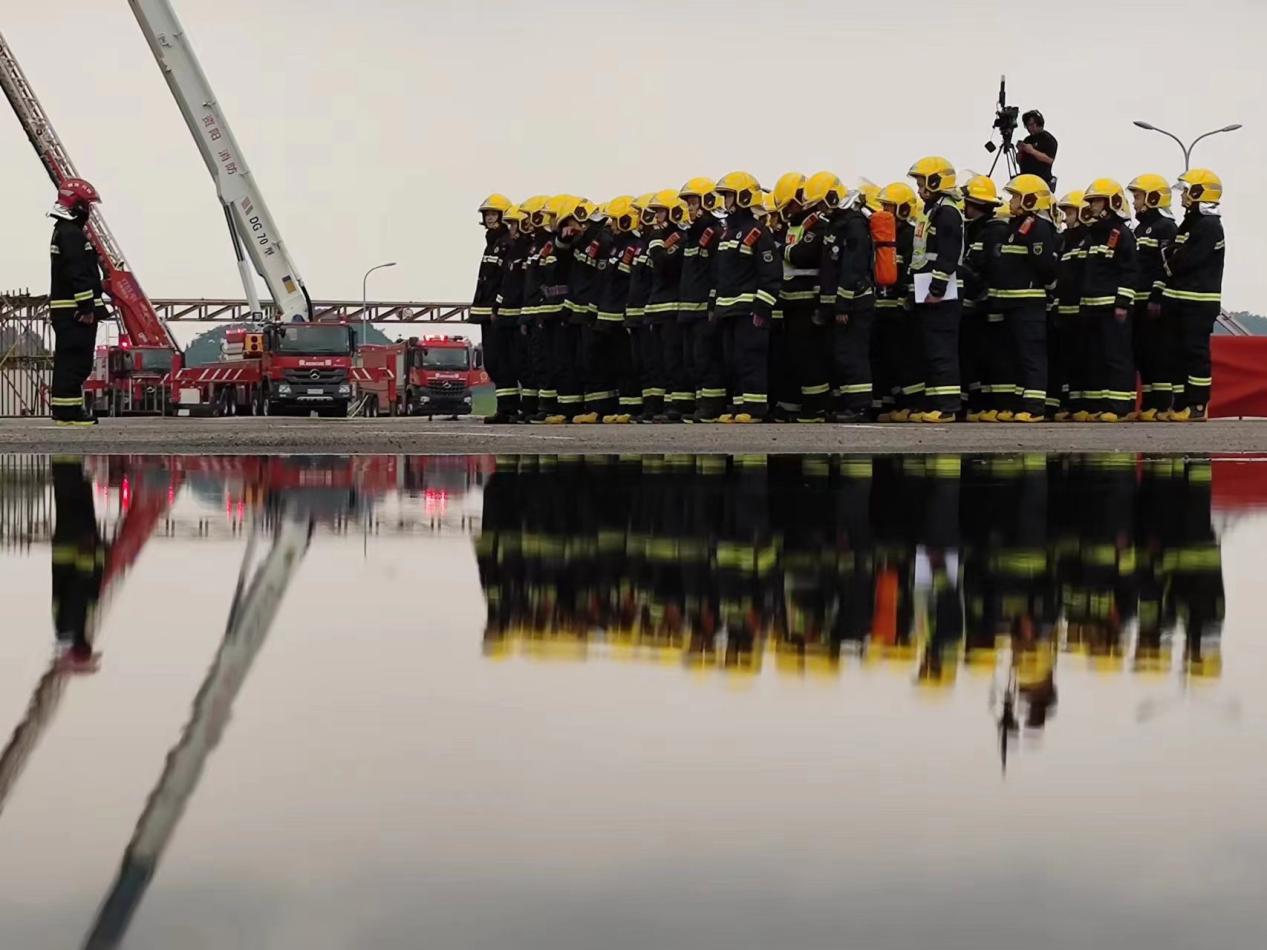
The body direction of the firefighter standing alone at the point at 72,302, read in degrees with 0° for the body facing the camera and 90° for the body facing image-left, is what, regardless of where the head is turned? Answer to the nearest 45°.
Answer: approximately 270°

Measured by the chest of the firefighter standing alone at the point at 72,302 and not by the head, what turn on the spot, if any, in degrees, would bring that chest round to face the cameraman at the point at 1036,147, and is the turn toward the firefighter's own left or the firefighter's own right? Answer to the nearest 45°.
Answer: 0° — they already face them

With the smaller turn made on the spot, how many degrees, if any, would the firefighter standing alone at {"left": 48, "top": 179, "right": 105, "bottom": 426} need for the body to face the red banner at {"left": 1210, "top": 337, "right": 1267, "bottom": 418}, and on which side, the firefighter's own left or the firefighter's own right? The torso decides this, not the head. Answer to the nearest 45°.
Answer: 0° — they already face it
